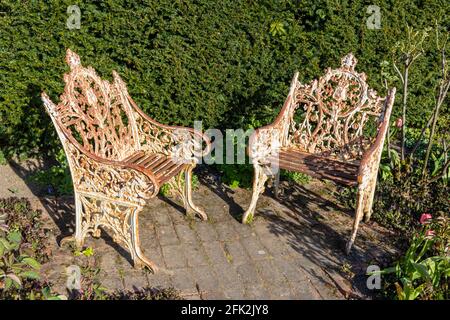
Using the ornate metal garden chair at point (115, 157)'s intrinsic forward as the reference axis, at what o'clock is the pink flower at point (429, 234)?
The pink flower is roughly at 11 o'clock from the ornate metal garden chair.

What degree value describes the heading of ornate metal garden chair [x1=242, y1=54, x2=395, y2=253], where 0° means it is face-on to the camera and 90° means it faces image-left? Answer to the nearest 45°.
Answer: approximately 45°

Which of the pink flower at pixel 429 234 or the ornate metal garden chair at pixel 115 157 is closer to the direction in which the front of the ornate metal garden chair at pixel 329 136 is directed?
the ornate metal garden chair

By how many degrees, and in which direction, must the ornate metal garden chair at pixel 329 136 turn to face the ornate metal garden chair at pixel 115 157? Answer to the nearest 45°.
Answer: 0° — it already faces it

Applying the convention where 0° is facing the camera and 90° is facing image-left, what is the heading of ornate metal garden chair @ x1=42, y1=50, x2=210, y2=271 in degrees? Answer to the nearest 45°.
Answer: approximately 315°

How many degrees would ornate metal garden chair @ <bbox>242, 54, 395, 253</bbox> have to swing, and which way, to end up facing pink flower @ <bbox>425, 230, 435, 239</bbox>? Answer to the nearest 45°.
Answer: approximately 90° to its left

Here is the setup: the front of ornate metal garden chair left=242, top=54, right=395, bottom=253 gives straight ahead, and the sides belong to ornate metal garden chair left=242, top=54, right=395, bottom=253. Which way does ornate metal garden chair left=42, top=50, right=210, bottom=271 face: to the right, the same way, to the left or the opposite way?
to the left

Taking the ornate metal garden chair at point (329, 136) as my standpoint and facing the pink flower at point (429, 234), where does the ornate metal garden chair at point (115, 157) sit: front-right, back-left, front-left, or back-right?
back-right
